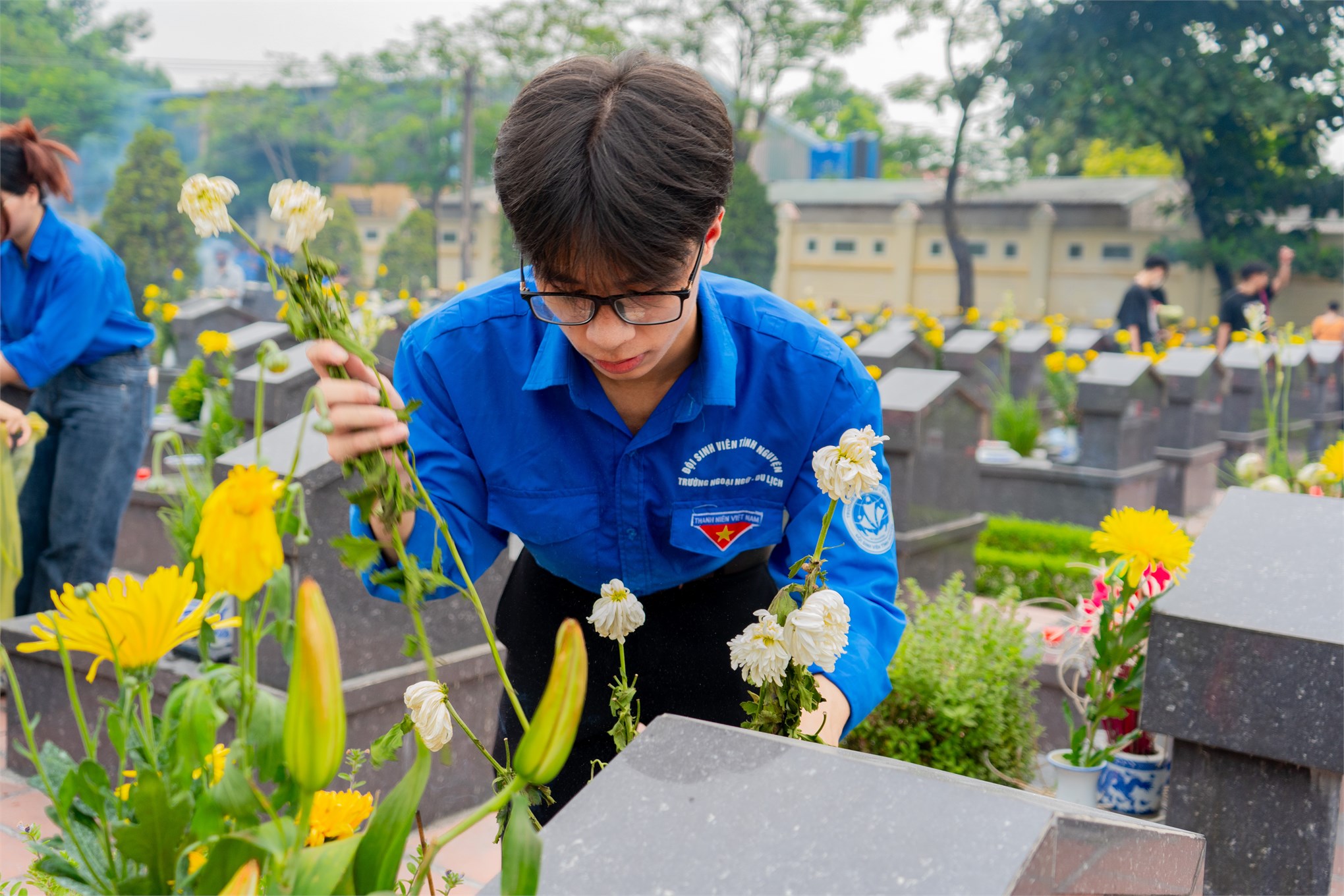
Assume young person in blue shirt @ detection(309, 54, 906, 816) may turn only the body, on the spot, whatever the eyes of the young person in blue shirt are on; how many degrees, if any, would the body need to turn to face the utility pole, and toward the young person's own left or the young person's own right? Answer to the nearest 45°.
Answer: approximately 180°

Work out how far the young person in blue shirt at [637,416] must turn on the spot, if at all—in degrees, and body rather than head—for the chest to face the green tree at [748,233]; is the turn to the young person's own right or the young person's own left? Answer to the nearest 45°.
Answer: approximately 180°

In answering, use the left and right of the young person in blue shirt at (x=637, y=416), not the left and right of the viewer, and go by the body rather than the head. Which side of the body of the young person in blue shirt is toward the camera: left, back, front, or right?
front

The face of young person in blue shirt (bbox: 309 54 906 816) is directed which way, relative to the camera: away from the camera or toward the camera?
toward the camera

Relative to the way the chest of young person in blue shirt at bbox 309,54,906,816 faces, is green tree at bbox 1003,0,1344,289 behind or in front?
behind

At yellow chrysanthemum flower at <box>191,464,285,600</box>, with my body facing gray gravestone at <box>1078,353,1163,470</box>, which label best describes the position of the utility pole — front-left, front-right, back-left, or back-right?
front-left

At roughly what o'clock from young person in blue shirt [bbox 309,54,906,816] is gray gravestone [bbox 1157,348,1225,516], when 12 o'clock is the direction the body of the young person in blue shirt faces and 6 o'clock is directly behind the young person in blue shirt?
The gray gravestone is roughly at 7 o'clock from the young person in blue shirt.

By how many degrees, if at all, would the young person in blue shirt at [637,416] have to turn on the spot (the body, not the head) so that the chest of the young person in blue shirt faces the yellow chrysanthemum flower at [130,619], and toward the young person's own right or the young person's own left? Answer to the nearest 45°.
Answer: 0° — they already face it

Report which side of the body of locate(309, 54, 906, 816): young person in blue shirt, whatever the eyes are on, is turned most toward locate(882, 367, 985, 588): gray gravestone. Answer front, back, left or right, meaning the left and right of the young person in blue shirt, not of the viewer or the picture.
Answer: back

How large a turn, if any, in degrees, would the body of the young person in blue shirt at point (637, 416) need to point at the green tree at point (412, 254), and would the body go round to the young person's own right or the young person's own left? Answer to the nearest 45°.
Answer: approximately 180°

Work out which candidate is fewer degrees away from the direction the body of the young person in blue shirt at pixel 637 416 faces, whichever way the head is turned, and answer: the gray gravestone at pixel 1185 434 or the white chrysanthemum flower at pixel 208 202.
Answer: the white chrysanthemum flower

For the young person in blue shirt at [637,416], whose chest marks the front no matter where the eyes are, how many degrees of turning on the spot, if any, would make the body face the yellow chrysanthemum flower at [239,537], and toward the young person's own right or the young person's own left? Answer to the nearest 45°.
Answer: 0° — they already face it

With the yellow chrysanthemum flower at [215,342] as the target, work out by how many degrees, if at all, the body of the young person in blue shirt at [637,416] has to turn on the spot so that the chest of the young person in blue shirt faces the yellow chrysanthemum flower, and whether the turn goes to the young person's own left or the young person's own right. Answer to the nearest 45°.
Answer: approximately 135° to the young person's own right

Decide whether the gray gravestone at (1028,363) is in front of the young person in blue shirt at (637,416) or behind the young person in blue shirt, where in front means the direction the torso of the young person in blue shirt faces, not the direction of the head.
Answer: behind

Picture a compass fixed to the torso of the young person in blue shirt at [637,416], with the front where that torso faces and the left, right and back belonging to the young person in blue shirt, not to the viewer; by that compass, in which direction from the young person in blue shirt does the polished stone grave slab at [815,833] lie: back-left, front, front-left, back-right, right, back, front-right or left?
front
